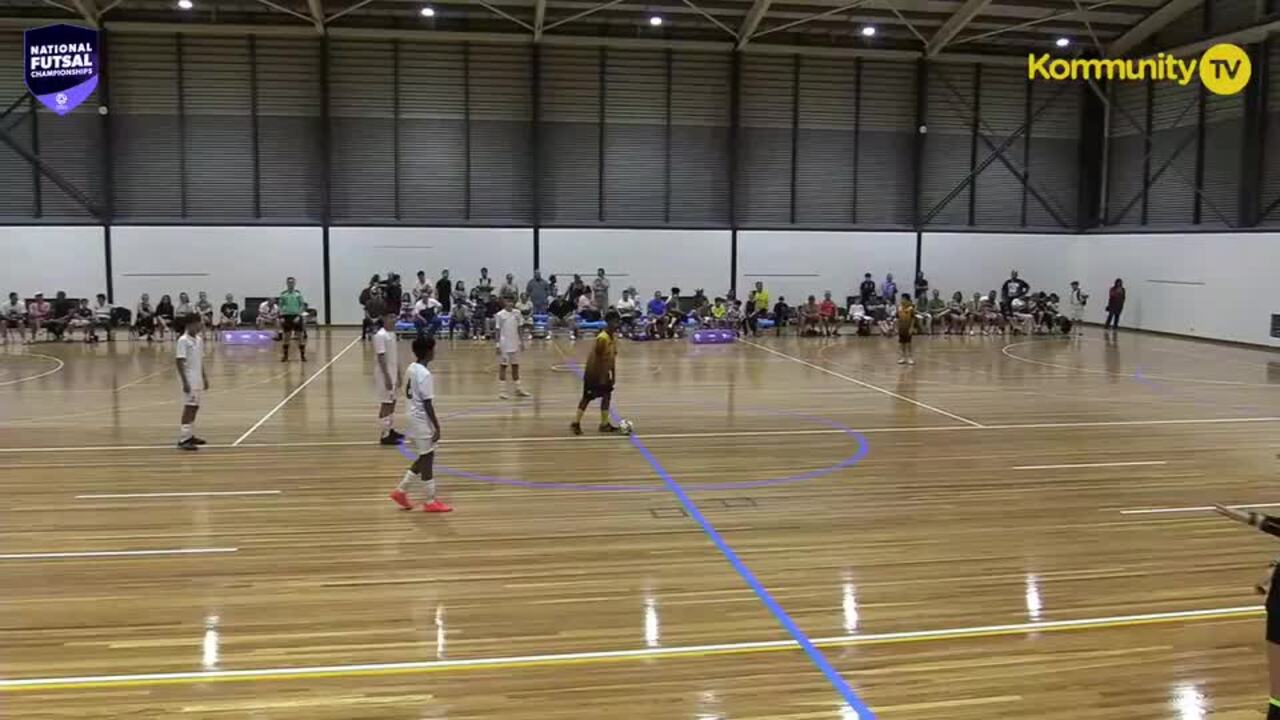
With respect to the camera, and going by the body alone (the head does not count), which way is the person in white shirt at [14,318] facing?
toward the camera

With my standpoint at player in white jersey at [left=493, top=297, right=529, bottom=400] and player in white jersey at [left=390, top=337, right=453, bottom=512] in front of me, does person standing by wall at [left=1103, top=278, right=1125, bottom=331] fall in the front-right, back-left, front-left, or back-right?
back-left

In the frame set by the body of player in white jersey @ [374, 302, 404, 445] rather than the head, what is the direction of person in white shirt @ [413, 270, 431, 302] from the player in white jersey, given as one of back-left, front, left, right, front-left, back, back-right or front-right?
left

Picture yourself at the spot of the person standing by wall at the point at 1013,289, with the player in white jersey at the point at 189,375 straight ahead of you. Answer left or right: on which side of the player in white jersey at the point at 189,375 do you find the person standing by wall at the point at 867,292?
right

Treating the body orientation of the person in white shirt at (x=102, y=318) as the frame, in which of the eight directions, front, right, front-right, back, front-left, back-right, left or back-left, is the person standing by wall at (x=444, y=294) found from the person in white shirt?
left

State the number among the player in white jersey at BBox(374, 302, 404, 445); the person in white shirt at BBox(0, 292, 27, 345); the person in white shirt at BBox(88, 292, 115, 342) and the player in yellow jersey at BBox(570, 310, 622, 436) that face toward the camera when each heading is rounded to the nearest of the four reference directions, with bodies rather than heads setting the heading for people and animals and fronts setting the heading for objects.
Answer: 2

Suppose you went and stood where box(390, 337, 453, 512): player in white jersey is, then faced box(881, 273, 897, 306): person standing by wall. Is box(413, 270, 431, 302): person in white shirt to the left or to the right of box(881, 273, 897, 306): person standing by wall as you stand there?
left

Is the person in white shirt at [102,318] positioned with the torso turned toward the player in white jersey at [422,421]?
yes

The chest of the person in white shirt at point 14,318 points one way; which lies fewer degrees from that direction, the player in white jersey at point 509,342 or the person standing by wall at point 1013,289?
the player in white jersey

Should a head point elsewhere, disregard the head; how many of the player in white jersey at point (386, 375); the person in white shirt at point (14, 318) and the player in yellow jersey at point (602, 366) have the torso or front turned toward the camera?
1

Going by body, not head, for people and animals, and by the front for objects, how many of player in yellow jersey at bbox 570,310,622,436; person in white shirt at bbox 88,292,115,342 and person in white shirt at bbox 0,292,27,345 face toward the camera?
2

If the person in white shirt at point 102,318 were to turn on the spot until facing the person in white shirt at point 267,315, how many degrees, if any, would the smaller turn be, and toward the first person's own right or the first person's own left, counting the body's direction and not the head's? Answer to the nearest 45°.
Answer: approximately 90° to the first person's own left
